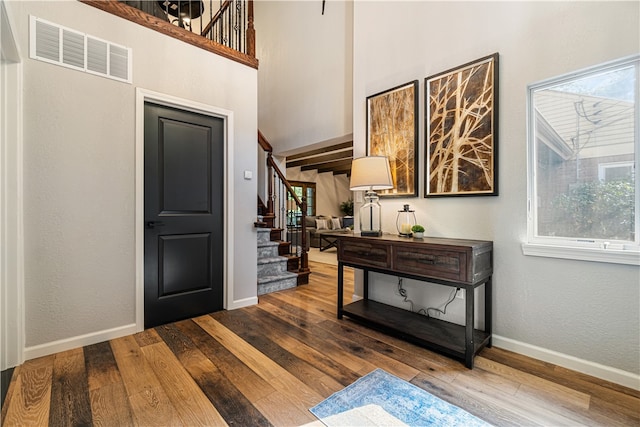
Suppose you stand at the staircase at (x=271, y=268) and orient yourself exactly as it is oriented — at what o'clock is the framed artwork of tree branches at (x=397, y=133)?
The framed artwork of tree branches is roughly at 12 o'clock from the staircase.

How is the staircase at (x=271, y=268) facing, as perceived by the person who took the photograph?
facing the viewer and to the right of the viewer

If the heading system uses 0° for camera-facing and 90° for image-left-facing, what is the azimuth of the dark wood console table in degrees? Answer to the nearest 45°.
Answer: approximately 45°

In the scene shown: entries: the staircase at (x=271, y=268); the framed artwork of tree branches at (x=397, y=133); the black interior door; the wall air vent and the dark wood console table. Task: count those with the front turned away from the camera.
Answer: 0

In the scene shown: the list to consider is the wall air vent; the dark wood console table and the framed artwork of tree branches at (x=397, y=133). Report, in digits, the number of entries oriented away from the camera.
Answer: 0

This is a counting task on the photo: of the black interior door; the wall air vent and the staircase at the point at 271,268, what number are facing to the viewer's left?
0

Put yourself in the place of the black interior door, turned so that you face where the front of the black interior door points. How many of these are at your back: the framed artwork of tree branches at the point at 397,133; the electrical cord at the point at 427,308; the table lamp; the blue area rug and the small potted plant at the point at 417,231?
0

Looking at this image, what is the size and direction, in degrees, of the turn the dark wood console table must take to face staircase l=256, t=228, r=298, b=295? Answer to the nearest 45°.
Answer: approximately 90° to its right

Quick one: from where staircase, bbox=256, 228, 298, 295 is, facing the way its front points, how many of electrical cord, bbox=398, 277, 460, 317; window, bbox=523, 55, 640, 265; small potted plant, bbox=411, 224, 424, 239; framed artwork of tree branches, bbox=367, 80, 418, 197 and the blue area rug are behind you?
0

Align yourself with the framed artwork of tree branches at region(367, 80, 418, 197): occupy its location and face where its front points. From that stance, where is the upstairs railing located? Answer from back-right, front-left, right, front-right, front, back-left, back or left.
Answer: front-right

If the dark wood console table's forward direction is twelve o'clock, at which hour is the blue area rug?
The blue area rug is roughly at 11 o'clock from the dark wood console table.

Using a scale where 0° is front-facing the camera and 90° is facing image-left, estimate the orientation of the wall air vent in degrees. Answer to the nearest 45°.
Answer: approximately 315°

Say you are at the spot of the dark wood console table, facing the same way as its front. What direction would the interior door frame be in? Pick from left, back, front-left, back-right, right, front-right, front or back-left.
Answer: front-right

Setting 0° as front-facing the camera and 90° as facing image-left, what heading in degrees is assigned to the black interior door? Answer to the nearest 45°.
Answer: approximately 315°

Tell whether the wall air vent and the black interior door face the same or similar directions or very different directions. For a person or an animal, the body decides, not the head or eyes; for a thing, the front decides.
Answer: same or similar directions

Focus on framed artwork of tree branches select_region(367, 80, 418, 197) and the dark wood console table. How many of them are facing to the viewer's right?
0
